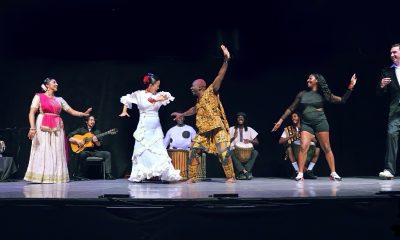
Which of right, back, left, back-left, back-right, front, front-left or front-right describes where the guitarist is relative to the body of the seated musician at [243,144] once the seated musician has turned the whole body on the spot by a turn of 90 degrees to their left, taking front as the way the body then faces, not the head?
back

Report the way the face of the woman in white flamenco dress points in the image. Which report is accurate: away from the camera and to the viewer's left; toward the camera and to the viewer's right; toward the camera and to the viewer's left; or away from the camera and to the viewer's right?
toward the camera and to the viewer's right

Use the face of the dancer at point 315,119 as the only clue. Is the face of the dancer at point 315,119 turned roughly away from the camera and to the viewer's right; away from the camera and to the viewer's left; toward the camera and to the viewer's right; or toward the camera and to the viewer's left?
toward the camera and to the viewer's left

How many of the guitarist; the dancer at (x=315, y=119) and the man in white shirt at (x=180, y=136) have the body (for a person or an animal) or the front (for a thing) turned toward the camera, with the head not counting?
3

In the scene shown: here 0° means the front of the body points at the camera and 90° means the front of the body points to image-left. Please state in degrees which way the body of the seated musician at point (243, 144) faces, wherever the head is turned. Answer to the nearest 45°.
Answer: approximately 0°

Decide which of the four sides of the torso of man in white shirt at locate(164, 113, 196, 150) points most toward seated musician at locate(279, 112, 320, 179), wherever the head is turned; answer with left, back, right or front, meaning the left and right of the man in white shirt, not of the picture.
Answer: left

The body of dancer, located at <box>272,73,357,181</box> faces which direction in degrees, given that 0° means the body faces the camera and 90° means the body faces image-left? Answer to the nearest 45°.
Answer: approximately 0°

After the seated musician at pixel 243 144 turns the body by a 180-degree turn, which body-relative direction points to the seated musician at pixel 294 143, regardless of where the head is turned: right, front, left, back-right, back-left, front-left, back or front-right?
right
